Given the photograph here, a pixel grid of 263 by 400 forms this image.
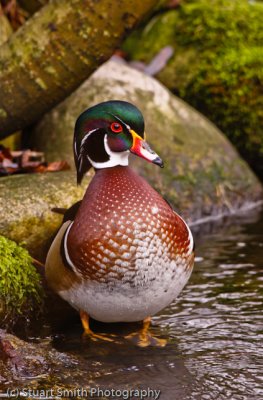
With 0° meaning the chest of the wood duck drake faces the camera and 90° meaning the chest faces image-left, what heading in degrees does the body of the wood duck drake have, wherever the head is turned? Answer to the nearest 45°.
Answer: approximately 315°

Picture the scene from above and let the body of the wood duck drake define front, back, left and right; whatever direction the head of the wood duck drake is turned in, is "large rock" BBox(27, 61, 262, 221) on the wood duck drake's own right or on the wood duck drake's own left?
on the wood duck drake's own left

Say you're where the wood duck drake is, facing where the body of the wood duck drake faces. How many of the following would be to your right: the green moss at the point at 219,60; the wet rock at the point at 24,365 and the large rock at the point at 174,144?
1

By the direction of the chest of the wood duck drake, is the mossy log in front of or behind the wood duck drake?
behind

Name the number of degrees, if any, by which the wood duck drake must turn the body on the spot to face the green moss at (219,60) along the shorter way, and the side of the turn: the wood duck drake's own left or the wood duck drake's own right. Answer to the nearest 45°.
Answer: approximately 135° to the wood duck drake's own left

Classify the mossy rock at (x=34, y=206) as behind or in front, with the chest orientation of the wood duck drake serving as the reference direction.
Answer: behind

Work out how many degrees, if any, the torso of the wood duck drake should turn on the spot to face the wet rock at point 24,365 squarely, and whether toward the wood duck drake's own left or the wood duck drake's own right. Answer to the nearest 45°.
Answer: approximately 90° to the wood duck drake's own right

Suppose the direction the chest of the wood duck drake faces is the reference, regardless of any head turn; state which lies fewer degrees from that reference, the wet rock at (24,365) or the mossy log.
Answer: the wet rock
